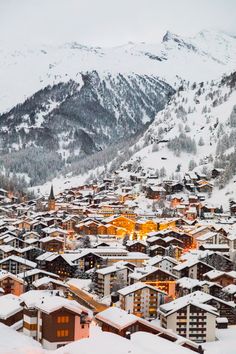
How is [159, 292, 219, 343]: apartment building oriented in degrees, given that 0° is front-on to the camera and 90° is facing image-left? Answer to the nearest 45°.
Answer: approximately 0°

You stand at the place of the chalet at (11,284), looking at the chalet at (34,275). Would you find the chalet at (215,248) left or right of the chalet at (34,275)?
right

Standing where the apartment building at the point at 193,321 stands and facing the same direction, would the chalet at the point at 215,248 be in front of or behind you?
behind

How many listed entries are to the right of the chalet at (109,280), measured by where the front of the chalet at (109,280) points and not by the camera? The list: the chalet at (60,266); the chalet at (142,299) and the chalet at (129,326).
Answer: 1

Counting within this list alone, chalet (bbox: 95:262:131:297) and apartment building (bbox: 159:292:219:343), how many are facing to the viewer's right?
0

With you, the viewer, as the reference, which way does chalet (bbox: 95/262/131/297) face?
facing the viewer and to the left of the viewer

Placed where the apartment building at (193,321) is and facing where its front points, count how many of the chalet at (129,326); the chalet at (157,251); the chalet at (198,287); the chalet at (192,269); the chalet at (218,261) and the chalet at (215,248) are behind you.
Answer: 5

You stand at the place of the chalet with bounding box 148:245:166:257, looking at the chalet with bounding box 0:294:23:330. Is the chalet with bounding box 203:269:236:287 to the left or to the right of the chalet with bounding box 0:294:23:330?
left

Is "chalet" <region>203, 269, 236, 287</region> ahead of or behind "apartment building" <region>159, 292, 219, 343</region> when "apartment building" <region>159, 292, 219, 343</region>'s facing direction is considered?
behind

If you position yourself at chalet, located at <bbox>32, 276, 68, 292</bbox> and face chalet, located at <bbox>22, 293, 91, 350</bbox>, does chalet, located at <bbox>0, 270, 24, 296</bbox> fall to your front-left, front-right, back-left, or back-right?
back-right

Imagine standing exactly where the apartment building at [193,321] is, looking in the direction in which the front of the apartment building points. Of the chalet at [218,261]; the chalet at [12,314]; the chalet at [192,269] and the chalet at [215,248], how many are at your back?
3

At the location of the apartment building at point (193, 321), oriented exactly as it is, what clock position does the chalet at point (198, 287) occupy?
The chalet is roughly at 6 o'clock from the apartment building.
